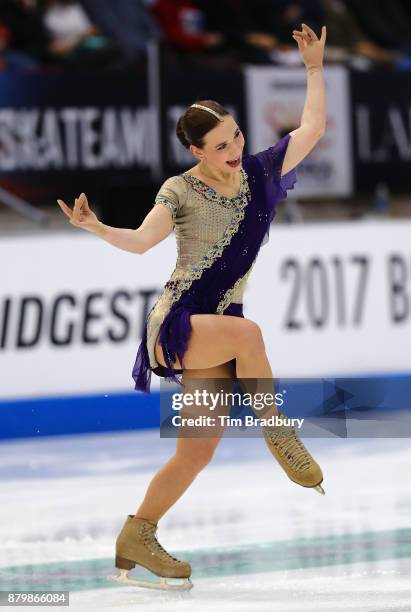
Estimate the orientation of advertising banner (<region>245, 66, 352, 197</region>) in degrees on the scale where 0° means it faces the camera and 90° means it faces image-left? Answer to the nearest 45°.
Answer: approximately 0°

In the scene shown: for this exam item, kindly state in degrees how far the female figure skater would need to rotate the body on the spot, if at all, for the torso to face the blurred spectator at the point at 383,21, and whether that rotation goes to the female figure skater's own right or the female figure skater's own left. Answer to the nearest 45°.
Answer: approximately 135° to the female figure skater's own left

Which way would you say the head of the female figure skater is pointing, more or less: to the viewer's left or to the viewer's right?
to the viewer's right

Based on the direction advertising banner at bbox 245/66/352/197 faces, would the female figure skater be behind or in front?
in front

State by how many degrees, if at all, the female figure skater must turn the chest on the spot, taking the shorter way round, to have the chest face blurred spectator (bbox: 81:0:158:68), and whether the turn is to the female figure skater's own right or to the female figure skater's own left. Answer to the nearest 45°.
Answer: approximately 135° to the female figure skater's own left

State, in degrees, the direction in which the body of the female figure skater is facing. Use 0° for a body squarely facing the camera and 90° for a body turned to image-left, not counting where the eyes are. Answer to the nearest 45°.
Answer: approximately 315°

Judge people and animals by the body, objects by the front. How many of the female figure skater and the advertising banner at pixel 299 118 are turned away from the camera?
0
